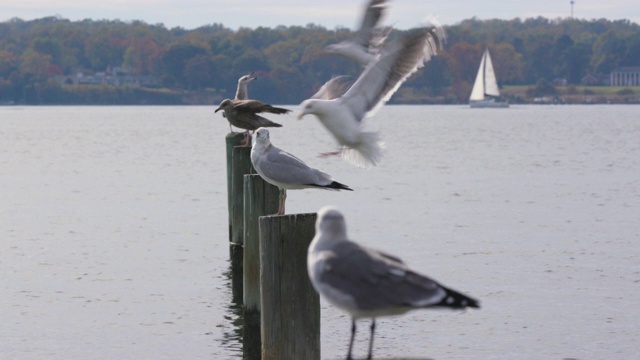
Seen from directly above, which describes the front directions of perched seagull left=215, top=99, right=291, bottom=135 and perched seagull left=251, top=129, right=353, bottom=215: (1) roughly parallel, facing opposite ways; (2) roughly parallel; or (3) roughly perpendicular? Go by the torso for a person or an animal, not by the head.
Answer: roughly parallel

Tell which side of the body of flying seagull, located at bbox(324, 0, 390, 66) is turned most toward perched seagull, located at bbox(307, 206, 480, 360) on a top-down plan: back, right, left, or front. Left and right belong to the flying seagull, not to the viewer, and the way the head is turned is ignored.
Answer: left

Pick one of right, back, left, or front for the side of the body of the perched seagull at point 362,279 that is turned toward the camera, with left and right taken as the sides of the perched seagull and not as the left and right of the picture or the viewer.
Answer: left

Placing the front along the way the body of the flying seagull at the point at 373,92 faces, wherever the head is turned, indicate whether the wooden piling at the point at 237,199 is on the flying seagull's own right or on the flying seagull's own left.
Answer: on the flying seagull's own right

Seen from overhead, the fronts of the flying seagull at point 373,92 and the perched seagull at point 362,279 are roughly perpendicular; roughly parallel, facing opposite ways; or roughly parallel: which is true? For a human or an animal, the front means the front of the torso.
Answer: roughly parallel

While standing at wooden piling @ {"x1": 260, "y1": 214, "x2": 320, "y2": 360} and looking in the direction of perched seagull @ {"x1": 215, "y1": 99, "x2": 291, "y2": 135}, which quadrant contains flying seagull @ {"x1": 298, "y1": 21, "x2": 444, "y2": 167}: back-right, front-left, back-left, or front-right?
front-right

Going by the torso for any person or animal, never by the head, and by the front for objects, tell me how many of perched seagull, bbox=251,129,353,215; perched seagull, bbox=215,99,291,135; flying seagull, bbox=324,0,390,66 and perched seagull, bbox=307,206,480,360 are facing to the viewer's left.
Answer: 4

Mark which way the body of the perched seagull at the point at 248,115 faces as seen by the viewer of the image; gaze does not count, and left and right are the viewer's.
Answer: facing to the left of the viewer

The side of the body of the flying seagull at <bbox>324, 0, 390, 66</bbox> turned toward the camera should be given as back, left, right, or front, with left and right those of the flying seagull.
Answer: left

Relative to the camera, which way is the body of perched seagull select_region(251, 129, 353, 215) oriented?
to the viewer's left

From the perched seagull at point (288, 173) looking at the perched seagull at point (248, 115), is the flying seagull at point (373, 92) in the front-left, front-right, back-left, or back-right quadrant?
front-right

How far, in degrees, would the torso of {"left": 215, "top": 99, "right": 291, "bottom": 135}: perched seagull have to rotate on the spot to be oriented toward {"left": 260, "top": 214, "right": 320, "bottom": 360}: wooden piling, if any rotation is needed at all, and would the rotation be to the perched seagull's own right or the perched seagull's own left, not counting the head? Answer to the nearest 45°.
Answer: approximately 90° to the perched seagull's own left

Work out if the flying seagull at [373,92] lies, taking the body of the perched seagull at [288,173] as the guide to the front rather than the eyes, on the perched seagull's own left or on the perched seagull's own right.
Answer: on the perched seagull's own right

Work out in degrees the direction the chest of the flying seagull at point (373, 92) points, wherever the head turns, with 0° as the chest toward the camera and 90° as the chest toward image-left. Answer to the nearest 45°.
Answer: approximately 90°
